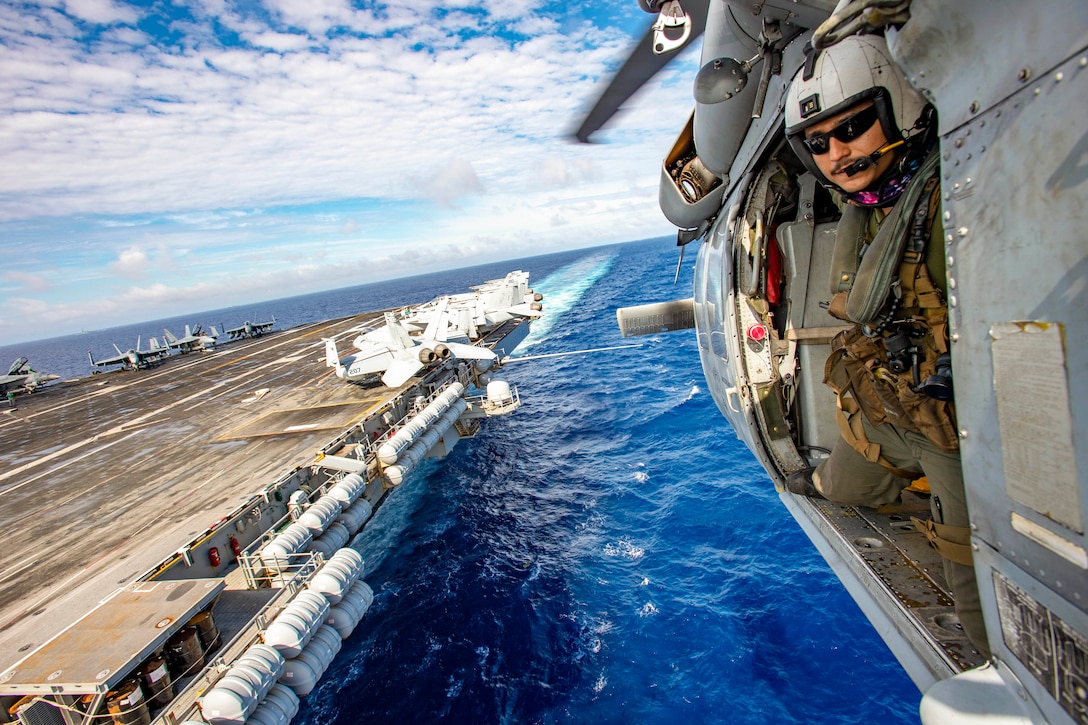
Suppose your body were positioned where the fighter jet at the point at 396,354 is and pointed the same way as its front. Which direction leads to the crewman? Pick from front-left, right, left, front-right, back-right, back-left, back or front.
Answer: back-left

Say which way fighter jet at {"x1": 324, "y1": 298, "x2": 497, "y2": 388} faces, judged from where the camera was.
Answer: facing away from the viewer and to the left of the viewer

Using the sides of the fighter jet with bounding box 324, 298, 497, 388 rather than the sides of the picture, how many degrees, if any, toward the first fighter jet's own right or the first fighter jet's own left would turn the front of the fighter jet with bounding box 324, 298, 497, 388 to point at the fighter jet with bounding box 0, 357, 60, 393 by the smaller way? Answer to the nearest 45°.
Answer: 0° — it already faces it

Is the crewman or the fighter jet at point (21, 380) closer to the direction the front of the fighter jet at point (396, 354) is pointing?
the fighter jet
